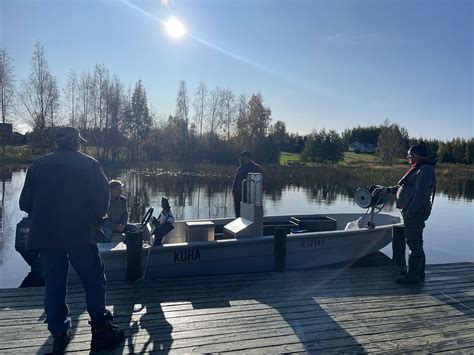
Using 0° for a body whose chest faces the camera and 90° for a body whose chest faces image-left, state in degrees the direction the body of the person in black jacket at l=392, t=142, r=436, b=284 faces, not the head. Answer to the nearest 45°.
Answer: approximately 90°

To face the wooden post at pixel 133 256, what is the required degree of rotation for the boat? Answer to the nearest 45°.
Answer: approximately 135° to its right

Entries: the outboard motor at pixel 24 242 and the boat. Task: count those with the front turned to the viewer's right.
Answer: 2

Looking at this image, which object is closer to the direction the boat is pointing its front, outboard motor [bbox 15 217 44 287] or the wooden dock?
the wooden dock

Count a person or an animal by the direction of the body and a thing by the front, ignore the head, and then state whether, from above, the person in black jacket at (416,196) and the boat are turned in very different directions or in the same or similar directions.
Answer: very different directions

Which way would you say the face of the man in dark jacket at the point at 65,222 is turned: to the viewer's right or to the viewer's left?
to the viewer's right

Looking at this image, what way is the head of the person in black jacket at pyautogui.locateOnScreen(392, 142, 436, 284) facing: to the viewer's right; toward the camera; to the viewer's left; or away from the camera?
to the viewer's left

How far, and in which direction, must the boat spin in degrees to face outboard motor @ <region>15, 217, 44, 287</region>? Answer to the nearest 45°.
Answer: approximately 180°

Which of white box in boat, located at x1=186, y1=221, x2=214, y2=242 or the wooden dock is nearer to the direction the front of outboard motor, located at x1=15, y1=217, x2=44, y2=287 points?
the white box in boat

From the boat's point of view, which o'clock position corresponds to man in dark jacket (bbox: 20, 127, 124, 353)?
The man in dark jacket is roughly at 4 o'clock from the boat.

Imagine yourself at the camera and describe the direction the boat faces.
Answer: facing to the right of the viewer

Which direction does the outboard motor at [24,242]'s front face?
to the viewer's right
